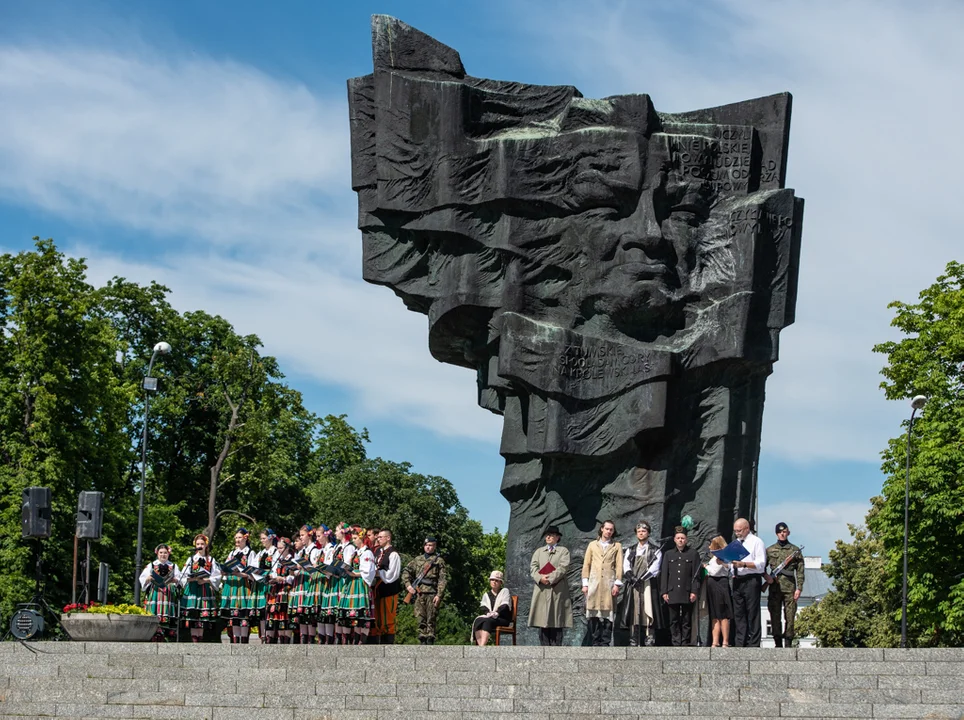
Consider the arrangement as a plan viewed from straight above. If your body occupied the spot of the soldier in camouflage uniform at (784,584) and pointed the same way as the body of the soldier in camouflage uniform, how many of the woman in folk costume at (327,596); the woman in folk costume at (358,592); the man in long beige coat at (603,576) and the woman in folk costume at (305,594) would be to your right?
4

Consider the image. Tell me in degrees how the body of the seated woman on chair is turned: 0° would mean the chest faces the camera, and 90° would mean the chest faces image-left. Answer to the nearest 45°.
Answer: approximately 45°

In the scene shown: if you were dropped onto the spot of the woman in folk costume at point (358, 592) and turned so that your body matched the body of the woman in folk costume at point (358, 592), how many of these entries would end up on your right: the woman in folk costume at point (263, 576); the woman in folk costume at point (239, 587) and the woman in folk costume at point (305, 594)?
3

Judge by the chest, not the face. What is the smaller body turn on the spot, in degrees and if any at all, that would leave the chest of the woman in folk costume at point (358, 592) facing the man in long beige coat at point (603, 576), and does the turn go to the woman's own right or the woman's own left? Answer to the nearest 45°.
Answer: approximately 135° to the woman's own left

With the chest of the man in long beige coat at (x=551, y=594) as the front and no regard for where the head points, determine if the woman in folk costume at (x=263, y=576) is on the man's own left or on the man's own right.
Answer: on the man's own right
